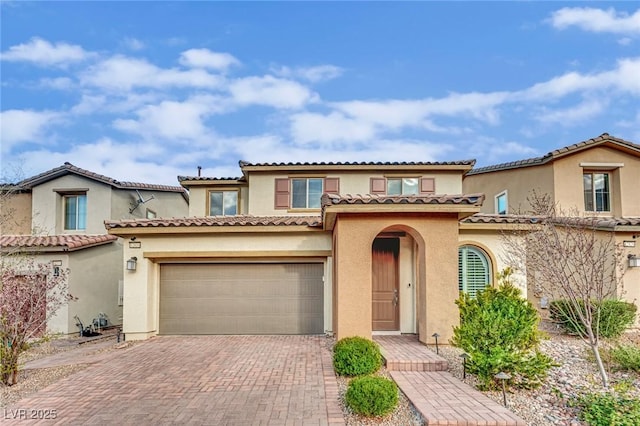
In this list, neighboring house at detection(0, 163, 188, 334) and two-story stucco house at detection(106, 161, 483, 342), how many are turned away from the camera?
0

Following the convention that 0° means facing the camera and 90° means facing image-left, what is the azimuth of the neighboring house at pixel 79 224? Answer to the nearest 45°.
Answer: approximately 45°

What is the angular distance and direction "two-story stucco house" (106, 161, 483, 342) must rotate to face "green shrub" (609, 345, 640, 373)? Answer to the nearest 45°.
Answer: approximately 45° to its left

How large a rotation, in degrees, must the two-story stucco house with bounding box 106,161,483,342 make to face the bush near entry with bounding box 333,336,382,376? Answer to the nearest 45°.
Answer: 0° — it already faces it

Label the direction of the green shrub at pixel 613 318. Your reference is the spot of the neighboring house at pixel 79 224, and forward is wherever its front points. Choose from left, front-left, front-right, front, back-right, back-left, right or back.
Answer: left

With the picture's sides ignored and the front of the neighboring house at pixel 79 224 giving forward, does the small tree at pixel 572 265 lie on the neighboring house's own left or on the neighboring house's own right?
on the neighboring house's own left
